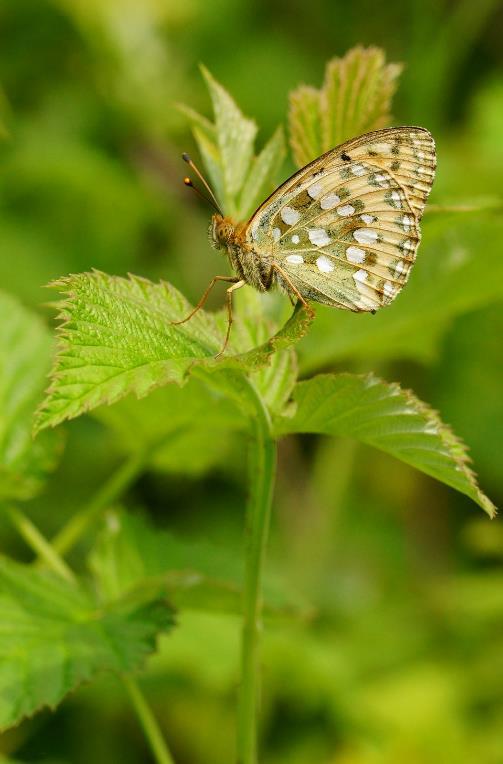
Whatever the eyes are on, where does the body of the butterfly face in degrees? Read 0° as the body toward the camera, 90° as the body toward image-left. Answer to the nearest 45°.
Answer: approximately 90°
